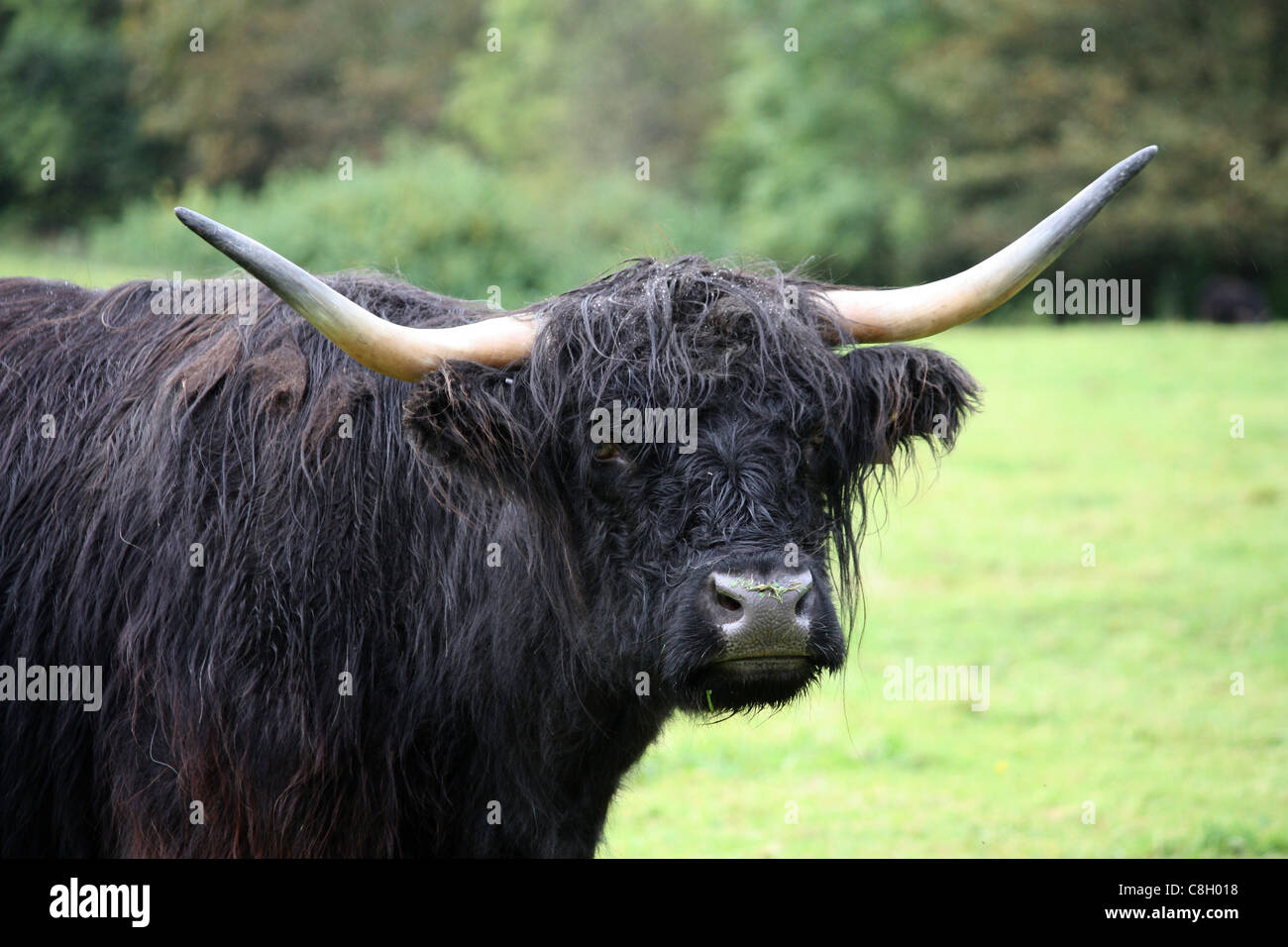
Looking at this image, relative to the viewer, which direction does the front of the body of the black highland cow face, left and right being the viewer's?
facing the viewer and to the right of the viewer
